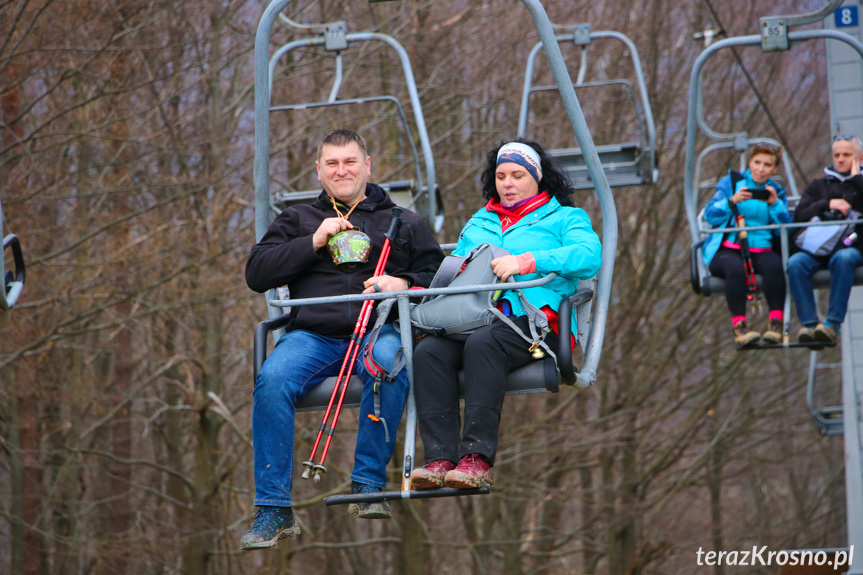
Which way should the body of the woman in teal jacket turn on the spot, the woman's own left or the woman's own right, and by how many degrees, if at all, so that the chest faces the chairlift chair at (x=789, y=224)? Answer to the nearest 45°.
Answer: approximately 180°

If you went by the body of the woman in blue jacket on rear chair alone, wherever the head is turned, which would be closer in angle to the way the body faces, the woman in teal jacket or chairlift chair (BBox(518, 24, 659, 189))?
the woman in teal jacket

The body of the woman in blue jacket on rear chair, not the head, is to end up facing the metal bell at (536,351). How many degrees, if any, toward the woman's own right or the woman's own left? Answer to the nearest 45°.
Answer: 0° — they already face it

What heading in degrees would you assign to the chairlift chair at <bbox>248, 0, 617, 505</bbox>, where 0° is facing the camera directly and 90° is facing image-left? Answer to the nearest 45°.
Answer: approximately 45°

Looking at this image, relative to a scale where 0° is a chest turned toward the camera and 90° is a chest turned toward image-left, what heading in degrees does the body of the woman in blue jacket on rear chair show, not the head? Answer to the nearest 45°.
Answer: approximately 0°

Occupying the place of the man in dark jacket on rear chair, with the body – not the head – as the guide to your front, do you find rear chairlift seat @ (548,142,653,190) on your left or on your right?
on your right

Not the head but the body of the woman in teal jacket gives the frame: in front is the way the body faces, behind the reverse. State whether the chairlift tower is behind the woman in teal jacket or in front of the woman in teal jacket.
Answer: behind
